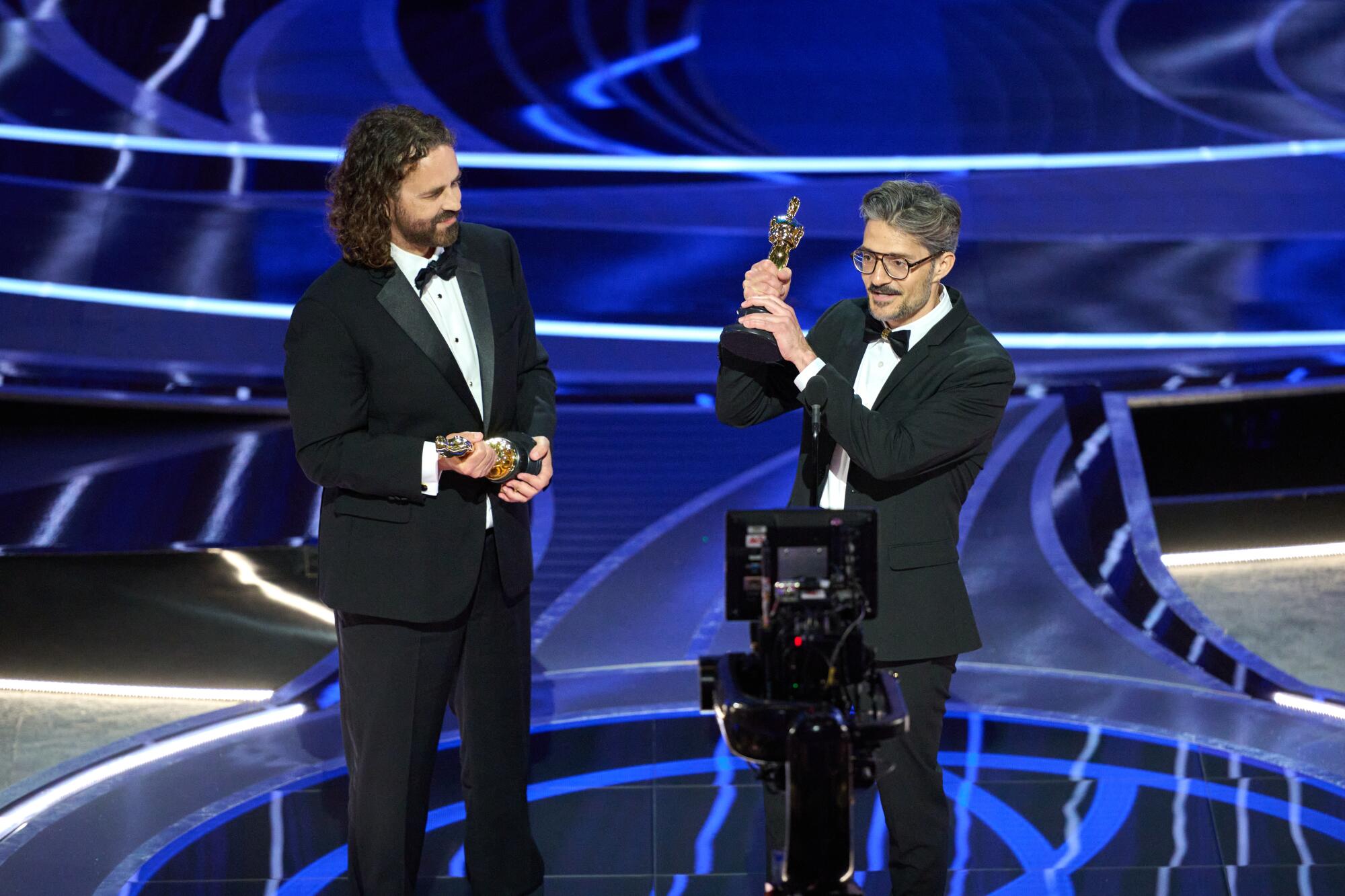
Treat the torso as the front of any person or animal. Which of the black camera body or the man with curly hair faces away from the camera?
the black camera body

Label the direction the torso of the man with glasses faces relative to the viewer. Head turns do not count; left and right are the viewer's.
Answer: facing the viewer and to the left of the viewer

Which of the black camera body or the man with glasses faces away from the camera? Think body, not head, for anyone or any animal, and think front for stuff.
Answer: the black camera body

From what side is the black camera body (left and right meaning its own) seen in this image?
back

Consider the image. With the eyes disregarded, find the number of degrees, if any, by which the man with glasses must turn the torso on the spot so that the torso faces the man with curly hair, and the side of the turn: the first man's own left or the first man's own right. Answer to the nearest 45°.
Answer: approximately 45° to the first man's own right

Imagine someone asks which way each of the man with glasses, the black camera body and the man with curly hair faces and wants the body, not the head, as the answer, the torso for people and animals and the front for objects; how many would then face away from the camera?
1

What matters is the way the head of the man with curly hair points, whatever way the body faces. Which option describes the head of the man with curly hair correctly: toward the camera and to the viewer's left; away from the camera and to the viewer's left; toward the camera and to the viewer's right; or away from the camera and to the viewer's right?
toward the camera and to the viewer's right

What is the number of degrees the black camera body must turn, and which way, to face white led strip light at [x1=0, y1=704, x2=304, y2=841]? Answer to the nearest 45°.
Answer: approximately 45° to its left

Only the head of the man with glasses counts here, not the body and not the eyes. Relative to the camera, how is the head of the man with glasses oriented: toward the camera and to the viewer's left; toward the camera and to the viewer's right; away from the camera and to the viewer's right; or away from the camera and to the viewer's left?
toward the camera and to the viewer's left

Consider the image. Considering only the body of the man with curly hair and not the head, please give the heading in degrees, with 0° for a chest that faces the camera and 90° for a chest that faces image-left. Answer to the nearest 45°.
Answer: approximately 315°

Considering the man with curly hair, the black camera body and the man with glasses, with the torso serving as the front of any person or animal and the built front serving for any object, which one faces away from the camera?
the black camera body

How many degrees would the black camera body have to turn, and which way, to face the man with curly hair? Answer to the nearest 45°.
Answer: approximately 45° to its left
